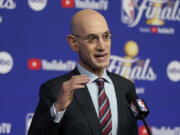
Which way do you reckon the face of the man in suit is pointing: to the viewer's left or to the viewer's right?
to the viewer's right

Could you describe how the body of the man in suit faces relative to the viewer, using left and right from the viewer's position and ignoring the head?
facing the viewer and to the right of the viewer
